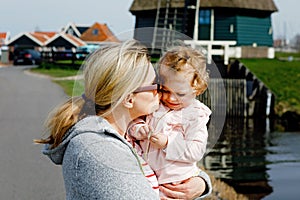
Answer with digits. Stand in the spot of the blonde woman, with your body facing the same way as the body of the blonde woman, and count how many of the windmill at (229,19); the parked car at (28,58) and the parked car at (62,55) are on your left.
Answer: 3

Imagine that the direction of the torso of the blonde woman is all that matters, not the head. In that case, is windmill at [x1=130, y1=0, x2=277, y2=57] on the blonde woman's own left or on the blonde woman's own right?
on the blonde woman's own left

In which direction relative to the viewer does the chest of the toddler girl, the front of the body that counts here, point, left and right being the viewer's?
facing the viewer and to the left of the viewer

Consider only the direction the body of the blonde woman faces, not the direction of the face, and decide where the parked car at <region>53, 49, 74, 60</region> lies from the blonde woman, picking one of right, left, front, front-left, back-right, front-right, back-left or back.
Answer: left

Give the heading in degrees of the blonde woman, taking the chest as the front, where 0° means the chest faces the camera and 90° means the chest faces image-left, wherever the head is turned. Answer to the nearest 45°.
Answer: approximately 270°

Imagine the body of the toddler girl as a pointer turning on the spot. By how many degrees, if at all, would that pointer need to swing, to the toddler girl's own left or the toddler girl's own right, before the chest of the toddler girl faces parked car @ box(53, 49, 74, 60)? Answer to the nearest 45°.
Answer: approximately 135° to the toddler girl's own right

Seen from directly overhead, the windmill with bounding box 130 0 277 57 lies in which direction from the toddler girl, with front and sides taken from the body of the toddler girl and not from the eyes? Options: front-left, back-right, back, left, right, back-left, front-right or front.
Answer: back-right

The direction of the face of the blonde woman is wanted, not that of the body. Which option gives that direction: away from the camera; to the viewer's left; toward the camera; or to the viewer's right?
to the viewer's right
